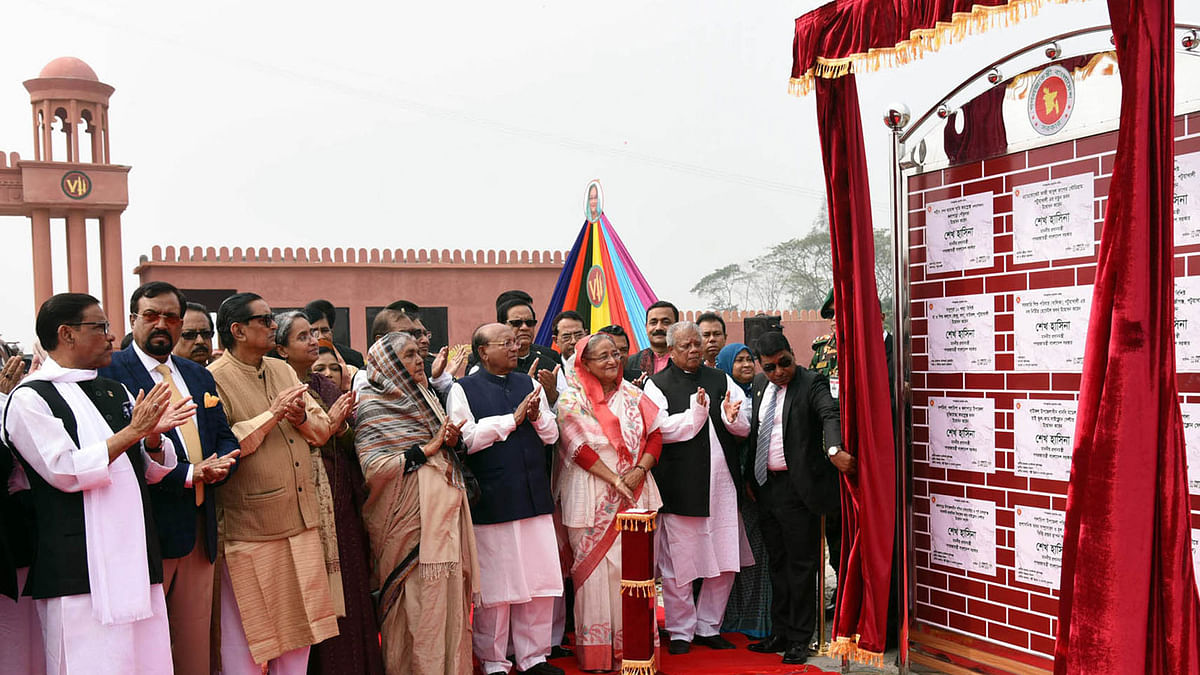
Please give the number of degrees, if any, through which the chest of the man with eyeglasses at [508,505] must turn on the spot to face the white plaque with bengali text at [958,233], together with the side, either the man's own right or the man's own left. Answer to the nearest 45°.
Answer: approximately 45° to the man's own left

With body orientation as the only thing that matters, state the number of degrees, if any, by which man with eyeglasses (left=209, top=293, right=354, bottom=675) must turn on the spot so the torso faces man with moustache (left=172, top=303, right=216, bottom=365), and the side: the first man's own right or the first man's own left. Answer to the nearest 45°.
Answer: approximately 135° to the first man's own left

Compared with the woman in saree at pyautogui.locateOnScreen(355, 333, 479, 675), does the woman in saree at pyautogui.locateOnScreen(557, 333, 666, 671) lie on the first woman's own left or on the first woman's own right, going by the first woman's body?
on the first woman's own left

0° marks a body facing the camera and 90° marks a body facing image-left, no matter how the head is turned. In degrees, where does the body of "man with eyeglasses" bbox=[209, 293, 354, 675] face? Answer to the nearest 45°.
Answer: approximately 315°

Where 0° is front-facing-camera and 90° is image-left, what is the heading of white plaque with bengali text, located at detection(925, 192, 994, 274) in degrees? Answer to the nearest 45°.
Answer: approximately 45°

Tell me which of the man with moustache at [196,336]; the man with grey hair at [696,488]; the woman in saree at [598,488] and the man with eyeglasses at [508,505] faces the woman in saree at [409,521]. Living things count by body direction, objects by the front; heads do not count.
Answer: the man with moustache

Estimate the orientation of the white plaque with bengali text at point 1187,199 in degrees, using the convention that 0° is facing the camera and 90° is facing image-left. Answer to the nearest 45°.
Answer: approximately 45°

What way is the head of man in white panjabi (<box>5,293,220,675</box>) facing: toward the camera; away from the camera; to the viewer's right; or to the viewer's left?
to the viewer's right

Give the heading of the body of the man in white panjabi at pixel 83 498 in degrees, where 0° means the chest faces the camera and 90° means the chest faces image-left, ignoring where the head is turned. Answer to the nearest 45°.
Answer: approximately 315°

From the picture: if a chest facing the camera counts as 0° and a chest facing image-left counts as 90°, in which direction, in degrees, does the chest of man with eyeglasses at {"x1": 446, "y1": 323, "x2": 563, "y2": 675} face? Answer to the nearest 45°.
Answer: approximately 315°

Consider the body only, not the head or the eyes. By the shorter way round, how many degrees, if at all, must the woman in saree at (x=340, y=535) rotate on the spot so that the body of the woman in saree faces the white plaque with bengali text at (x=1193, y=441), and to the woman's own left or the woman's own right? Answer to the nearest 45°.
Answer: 0° — they already face it
